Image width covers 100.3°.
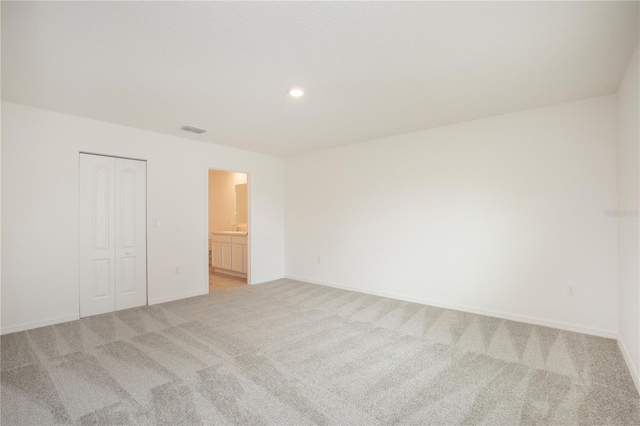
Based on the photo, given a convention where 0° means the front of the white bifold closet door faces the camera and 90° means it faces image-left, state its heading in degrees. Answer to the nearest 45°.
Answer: approximately 315°

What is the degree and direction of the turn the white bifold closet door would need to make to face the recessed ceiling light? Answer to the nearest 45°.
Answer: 0° — it already faces it

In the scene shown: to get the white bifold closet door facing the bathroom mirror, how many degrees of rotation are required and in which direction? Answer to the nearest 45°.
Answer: approximately 90° to its left

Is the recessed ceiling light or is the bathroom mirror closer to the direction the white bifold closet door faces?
the recessed ceiling light
